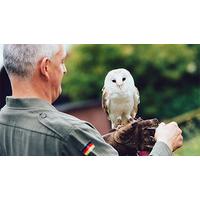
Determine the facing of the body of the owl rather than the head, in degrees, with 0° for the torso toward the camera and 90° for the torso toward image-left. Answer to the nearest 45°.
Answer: approximately 0°

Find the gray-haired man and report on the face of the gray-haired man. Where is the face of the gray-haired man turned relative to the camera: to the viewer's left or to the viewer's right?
to the viewer's right

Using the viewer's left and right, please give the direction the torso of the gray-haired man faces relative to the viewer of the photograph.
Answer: facing away from the viewer and to the right of the viewer
